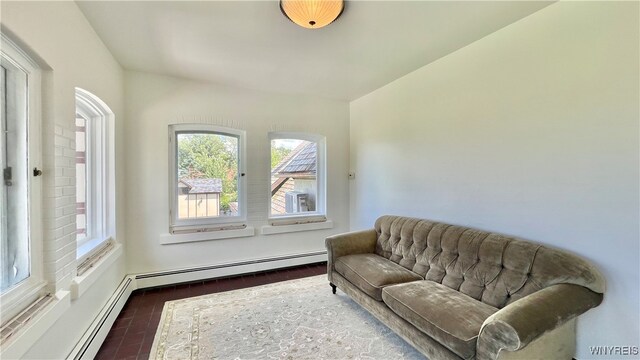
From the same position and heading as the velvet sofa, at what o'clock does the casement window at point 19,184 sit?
The casement window is roughly at 12 o'clock from the velvet sofa.

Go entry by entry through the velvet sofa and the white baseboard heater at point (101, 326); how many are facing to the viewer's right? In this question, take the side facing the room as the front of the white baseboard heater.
1

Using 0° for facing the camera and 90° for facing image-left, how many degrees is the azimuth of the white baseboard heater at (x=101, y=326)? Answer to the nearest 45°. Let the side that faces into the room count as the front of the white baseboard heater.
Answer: approximately 270°

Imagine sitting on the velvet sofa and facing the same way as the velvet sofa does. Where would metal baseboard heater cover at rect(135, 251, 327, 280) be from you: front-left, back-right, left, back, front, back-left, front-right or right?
front-right

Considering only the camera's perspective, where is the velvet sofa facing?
facing the viewer and to the left of the viewer

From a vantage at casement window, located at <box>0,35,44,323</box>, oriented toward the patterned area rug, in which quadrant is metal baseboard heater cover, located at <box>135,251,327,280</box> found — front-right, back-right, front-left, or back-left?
front-left

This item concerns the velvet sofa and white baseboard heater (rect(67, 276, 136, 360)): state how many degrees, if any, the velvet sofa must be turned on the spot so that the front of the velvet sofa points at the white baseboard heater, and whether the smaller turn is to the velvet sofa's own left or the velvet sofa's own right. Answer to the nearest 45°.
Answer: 0° — it already faces it

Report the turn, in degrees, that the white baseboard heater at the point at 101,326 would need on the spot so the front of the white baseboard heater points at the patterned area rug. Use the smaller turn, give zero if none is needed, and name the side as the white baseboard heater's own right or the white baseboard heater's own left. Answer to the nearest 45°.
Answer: approximately 45° to the white baseboard heater's own right
